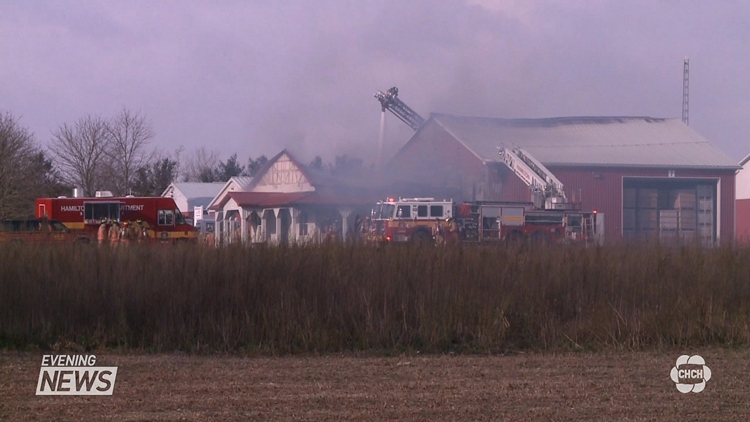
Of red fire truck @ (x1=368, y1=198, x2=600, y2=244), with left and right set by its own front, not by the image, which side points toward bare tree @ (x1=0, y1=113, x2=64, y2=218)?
front

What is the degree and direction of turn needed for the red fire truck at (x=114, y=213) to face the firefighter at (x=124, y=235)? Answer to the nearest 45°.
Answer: approximately 90° to its right

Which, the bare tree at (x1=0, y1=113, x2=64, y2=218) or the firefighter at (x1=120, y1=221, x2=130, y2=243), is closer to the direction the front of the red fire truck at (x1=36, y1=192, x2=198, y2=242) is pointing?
the firefighter

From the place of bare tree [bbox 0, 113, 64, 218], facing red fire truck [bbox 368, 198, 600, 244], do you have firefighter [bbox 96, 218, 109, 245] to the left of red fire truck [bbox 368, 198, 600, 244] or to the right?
right

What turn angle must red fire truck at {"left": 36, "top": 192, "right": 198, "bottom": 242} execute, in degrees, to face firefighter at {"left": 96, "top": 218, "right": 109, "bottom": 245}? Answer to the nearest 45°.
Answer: approximately 90° to its right

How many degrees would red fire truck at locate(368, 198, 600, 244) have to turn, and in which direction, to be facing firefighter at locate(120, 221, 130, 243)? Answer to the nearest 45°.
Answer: approximately 45° to its left

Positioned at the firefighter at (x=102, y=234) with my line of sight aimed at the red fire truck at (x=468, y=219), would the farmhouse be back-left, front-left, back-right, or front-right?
front-left

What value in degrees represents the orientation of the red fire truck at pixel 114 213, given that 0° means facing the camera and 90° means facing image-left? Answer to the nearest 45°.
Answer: approximately 270°

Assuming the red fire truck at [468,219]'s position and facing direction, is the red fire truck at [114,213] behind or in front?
in front

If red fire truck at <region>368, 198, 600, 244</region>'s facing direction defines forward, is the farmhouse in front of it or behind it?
in front

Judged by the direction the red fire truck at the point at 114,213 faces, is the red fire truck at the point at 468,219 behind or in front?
in front

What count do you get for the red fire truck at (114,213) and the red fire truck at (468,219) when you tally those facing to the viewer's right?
1

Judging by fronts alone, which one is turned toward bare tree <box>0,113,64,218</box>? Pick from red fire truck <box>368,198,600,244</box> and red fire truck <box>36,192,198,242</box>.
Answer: red fire truck <box>368,198,600,244</box>

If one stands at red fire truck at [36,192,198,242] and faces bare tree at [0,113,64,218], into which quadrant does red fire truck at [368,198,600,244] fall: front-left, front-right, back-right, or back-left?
back-right

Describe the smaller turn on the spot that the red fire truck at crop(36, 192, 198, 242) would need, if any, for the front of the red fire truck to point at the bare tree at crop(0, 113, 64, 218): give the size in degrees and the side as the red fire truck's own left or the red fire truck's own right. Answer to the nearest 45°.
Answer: approximately 135° to the red fire truck's own left

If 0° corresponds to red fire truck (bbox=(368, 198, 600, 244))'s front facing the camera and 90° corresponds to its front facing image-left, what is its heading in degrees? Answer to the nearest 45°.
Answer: approximately 90°
